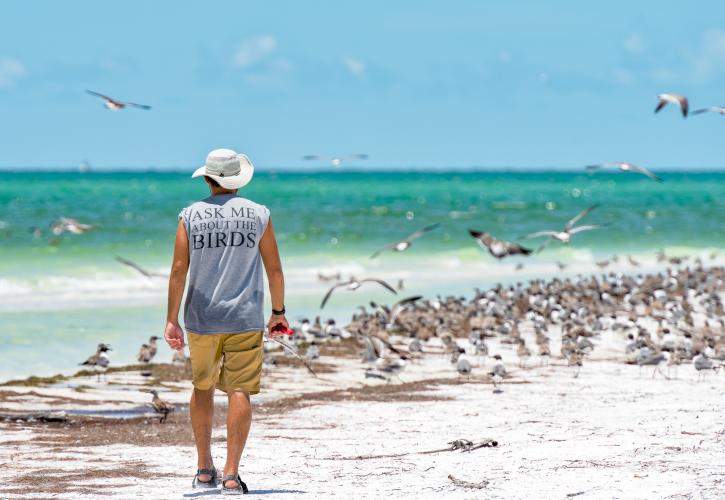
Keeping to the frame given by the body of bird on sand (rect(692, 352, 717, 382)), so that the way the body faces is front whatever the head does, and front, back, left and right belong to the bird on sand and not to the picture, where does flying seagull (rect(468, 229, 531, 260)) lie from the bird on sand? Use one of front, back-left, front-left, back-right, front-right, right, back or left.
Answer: front

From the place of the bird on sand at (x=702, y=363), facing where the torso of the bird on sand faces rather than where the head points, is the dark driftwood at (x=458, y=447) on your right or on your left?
on your left

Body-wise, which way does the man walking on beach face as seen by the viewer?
away from the camera

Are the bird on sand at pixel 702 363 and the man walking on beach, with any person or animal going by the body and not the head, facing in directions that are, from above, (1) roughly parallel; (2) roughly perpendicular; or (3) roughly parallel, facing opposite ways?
roughly perpendicular

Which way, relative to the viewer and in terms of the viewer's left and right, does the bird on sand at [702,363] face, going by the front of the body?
facing to the left of the viewer

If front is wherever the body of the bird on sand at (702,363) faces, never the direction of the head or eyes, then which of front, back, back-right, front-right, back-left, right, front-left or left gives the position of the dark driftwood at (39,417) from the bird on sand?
front-left

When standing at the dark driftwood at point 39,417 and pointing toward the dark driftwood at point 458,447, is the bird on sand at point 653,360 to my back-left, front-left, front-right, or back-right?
front-left
